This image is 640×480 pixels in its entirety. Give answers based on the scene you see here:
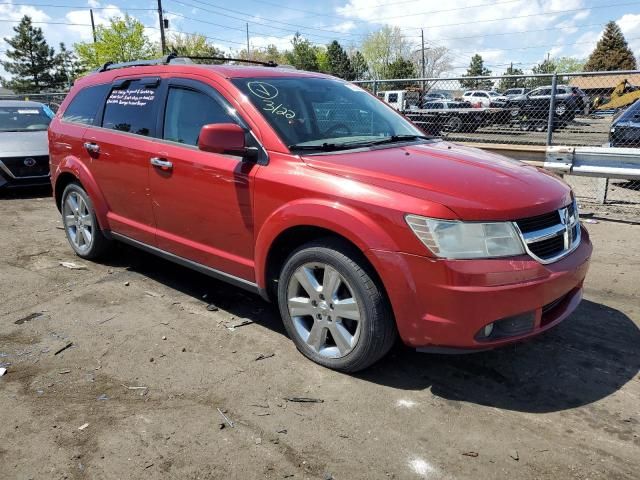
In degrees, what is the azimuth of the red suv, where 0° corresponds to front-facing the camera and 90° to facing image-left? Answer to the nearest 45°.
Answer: approximately 315°

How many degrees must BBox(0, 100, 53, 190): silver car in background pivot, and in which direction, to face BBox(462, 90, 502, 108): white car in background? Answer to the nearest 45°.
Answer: approximately 90° to its left

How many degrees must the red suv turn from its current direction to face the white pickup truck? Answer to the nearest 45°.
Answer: approximately 135° to its left

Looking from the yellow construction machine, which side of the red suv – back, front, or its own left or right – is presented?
left

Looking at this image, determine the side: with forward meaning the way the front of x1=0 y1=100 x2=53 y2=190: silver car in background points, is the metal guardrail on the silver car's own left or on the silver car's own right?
on the silver car's own left

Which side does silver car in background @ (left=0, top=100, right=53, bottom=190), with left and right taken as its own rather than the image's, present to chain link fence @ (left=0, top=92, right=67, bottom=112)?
back

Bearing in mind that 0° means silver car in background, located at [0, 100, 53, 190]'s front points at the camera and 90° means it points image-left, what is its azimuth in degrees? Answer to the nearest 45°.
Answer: approximately 0°

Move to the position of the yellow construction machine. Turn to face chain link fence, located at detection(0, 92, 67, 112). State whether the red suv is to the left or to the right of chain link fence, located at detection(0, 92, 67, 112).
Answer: left

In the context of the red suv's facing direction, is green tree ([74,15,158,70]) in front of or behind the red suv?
behind

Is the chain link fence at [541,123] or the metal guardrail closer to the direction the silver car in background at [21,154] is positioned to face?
the metal guardrail

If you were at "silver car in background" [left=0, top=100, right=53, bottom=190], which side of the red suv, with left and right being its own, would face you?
back

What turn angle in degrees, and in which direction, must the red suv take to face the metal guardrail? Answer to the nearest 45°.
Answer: approximately 90° to its left
